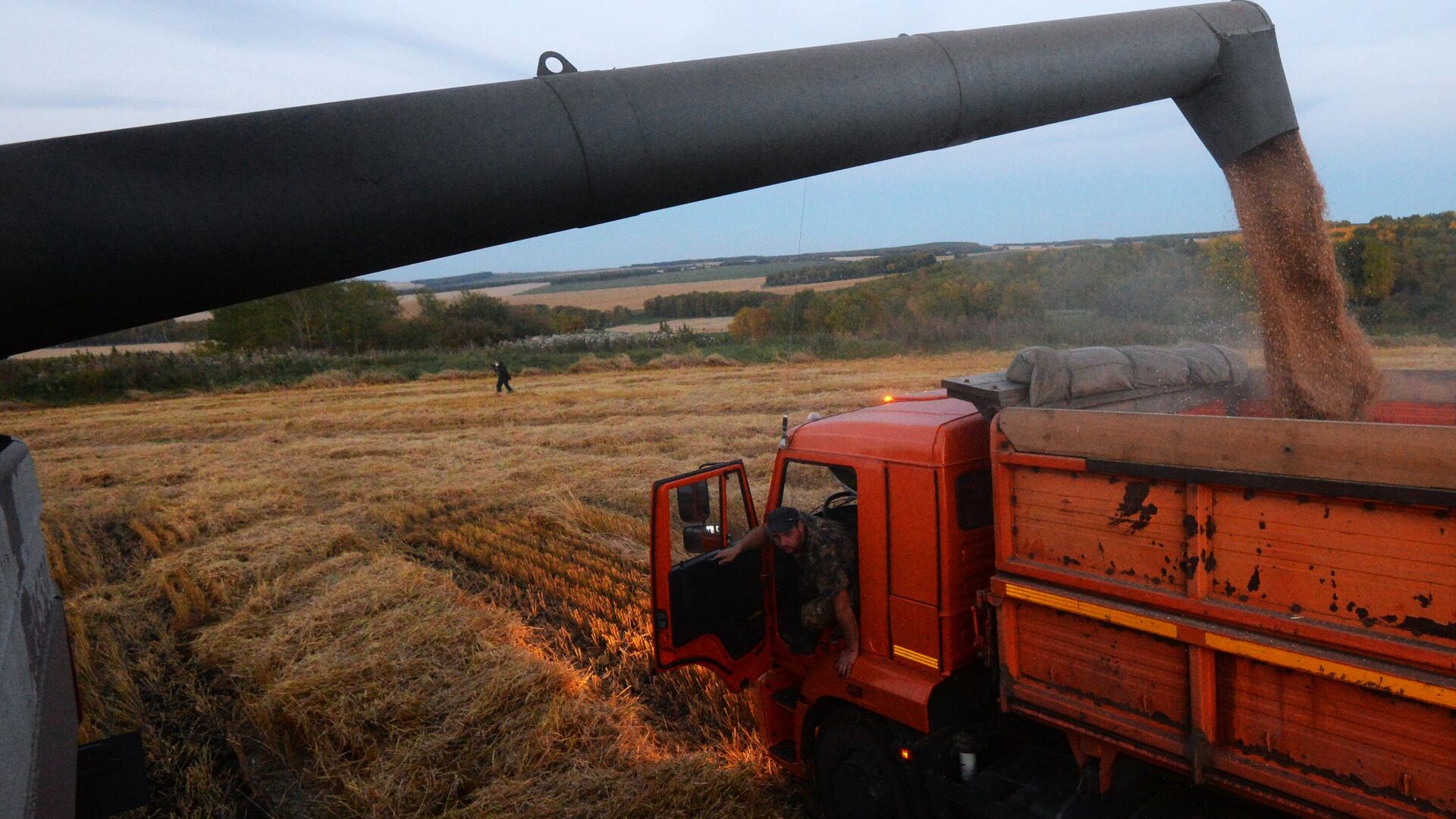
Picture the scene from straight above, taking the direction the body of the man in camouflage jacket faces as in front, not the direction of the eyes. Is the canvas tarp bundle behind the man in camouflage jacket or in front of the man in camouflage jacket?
behind

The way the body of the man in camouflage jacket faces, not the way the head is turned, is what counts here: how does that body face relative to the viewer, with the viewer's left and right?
facing the viewer and to the left of the viewer

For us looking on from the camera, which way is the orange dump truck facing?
facing away from the viewer and to the left of the viewer

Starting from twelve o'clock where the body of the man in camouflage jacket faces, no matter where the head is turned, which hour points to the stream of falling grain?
The stream of falling grain is roughly at 7 o'clock from the man in camouflage jacket.
